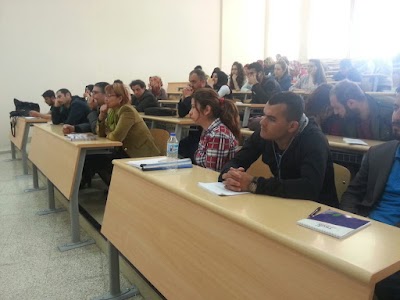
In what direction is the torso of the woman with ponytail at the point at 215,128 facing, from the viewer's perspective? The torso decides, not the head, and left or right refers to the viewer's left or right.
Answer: facing to the left of the viewer

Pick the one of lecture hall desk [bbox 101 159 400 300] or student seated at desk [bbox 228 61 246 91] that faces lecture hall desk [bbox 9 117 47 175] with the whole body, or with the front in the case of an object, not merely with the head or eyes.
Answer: the student seated at desk

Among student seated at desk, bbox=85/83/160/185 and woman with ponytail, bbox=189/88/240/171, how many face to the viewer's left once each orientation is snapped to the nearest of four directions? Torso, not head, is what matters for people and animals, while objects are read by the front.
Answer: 2

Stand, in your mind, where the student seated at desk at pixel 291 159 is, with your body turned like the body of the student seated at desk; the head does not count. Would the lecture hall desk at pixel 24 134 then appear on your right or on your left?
on your right

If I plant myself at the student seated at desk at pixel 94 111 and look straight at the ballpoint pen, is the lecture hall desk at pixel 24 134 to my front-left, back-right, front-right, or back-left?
back-right

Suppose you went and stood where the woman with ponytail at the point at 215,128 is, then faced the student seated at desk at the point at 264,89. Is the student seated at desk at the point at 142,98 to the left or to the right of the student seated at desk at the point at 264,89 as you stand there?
left

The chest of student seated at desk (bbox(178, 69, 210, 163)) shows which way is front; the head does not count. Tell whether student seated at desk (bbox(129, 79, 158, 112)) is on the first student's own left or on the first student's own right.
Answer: on the first student's own right

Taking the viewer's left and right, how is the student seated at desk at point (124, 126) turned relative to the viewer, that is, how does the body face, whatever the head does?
facing to the left of the viewer

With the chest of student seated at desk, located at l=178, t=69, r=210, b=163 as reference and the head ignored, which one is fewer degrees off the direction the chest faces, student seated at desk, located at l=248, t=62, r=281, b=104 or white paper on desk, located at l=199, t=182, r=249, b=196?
the white paper on desk

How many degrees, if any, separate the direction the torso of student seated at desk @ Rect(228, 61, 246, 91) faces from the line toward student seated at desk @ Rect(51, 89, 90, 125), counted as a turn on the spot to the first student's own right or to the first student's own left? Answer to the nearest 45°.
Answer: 0° — they already face them
